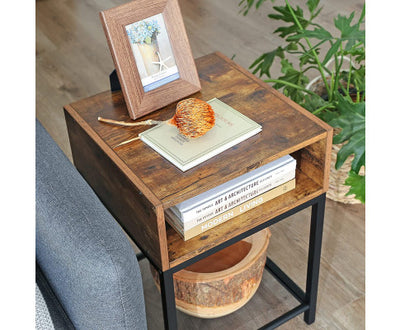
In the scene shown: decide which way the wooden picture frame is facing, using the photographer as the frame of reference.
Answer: facing the viewer and to the right of the viewer
